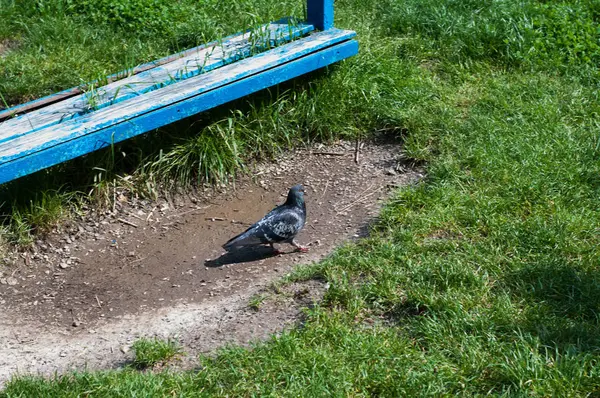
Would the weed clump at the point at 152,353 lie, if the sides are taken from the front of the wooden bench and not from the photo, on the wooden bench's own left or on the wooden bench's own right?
on the wooden bench's own right

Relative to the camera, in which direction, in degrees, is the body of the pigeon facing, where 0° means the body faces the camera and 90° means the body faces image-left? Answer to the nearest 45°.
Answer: approximately 270°

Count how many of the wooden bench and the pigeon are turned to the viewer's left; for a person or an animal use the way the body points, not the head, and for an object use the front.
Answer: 0

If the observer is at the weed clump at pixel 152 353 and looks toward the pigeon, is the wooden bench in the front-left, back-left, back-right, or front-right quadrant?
front-left

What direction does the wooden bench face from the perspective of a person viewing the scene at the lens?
facing the viewer and to the right of the viewer

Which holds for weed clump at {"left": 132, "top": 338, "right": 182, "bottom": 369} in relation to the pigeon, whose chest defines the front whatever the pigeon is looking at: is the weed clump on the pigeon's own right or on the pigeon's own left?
on the pigeon's own right

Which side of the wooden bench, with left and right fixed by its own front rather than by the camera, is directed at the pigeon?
front

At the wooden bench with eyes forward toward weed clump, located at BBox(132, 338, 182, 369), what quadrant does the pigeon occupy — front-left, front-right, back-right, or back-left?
front-left

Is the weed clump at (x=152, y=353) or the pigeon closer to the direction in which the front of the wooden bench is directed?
the pigeon
